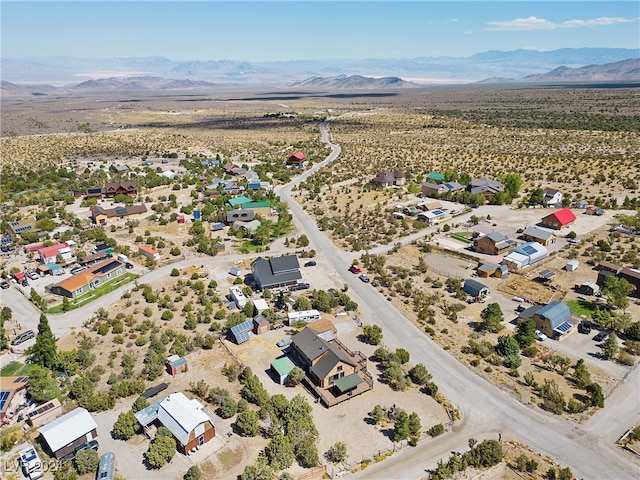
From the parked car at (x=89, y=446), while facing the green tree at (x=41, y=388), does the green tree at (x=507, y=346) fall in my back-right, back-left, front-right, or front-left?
back-right

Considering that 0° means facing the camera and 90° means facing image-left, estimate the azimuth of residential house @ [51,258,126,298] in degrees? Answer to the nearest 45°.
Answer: approximately 315°

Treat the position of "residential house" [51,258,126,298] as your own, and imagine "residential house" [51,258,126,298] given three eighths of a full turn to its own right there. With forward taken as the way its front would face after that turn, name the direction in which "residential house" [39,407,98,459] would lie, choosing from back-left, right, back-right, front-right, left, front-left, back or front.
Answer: left

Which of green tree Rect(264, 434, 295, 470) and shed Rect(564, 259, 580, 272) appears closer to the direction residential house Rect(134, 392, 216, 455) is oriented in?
the green tree

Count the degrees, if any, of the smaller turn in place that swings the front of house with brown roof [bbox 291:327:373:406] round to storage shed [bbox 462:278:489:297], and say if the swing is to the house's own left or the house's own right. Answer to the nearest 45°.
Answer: approximately 90° to the house's own left

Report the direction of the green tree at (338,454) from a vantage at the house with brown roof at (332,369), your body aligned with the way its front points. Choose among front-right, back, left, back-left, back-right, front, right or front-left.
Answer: front-right

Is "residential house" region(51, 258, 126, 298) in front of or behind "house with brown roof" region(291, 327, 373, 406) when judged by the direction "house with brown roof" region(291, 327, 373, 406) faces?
behind

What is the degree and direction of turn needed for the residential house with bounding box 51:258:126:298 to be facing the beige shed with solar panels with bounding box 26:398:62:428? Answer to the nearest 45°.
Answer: approximately 45° to its right

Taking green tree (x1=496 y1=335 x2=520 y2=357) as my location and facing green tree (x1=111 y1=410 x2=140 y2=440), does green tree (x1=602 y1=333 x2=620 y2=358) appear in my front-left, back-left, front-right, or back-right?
back-left

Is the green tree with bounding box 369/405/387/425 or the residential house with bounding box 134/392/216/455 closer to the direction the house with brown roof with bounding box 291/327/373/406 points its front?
the green tree
